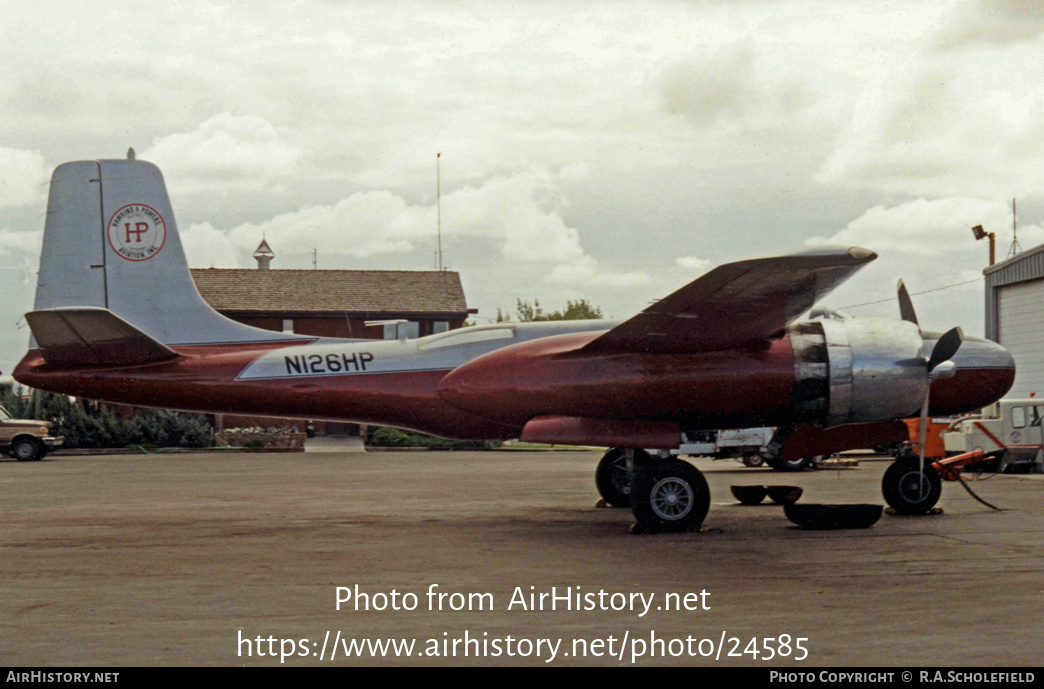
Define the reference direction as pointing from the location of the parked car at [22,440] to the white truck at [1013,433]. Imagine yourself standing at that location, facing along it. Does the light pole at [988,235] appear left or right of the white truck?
left

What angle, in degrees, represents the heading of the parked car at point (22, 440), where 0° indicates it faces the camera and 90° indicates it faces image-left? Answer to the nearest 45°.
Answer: approximately 270°

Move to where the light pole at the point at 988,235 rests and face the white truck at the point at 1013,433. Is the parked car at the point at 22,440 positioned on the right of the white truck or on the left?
right

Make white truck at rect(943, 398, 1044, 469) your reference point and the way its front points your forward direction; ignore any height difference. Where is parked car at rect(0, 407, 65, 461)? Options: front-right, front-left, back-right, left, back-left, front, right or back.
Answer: front

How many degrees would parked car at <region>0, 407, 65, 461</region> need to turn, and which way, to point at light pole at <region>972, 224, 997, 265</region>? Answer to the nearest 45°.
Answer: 0° — it already faces it

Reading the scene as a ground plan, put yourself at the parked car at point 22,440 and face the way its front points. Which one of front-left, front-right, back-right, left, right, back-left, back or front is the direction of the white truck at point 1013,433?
front-right
